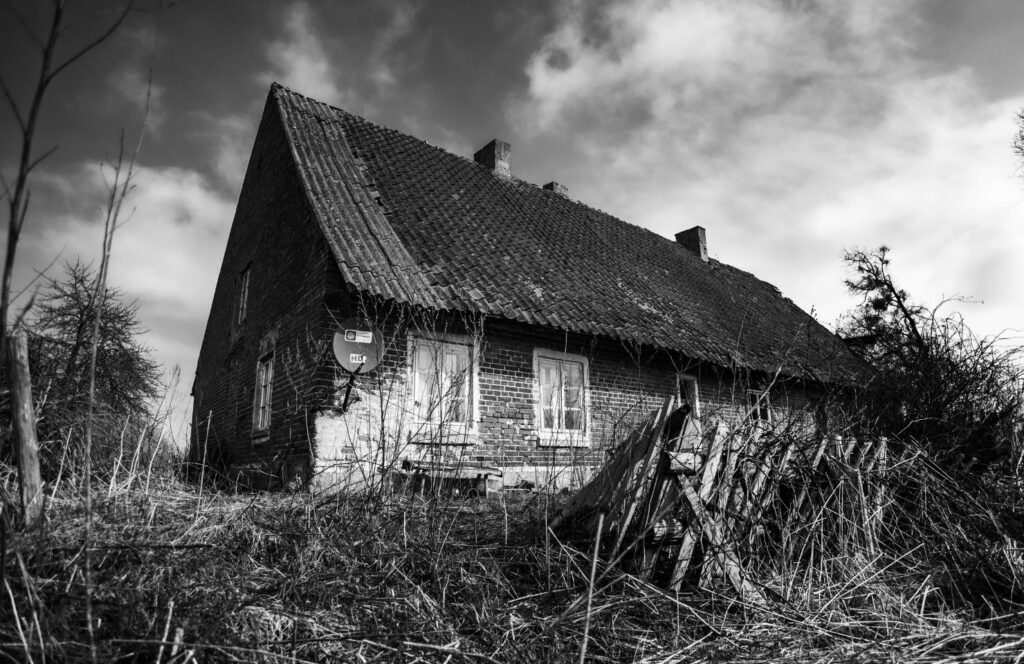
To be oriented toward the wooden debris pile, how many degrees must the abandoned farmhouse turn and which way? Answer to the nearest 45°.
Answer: approximately 45° to its right

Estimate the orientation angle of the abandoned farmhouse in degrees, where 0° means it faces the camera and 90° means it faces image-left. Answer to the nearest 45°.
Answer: approximately 315°

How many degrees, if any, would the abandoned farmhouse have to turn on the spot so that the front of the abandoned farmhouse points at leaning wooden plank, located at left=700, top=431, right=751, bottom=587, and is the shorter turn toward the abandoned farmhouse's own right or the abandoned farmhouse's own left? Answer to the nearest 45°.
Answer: approximately 45° to the abandoned farmhouse's own right

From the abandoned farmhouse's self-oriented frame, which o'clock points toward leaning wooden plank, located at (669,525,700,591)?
The leaning wooden plank is roughly at 1 o'clock from the abandoned farmhouse.

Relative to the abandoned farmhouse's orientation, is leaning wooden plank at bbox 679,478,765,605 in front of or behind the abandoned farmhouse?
in front

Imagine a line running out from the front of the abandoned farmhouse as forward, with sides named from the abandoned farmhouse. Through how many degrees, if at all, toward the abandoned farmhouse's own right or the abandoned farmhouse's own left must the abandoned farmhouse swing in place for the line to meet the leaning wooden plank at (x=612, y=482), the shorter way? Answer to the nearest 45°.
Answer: approximately 45° to the abandoned farmhouse's own right

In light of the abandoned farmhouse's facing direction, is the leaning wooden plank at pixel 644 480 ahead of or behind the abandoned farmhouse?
ahead
